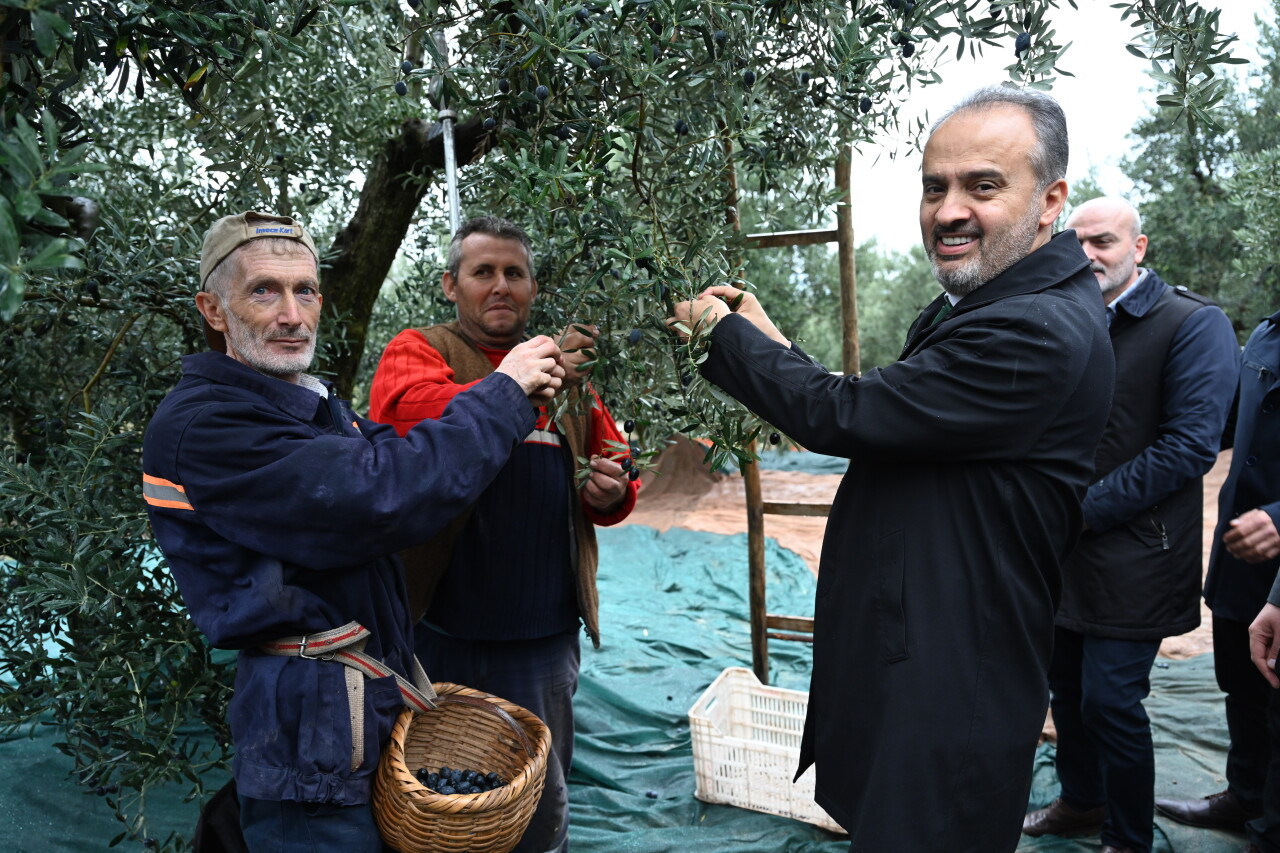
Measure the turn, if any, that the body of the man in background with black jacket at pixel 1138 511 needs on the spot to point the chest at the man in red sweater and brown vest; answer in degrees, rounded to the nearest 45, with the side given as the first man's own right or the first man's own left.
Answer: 0° — they already face them

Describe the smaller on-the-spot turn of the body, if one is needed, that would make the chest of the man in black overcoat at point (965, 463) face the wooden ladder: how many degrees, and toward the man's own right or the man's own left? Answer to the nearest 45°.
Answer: approximately 90° to the man's own right

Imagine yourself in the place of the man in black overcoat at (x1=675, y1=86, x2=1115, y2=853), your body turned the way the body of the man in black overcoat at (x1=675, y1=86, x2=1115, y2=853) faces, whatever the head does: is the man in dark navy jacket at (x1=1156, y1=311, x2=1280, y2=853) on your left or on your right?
on your right

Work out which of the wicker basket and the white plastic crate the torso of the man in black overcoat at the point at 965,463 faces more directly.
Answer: the wicker basket

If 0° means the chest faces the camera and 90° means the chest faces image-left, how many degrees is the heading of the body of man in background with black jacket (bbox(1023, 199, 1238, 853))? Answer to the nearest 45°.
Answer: approximately 45°

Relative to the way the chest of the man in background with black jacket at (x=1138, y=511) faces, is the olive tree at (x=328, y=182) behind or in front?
in front

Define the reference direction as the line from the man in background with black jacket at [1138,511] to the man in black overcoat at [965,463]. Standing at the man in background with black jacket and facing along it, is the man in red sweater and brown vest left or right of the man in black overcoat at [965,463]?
right

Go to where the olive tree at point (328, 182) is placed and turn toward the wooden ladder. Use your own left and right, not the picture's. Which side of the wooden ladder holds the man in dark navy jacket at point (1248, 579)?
right

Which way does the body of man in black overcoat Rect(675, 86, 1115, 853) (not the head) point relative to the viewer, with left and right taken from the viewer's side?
facing to the left of the viewer
